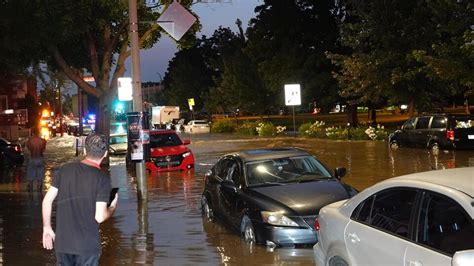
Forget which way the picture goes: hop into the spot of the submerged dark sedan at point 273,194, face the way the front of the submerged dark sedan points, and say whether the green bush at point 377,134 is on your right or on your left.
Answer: on your left

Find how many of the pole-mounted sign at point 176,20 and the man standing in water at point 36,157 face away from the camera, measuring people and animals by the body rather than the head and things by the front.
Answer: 2

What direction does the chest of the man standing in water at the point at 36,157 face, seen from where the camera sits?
away from the camera

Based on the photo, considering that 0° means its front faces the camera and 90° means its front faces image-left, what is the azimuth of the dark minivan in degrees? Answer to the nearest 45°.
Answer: approximately 135°

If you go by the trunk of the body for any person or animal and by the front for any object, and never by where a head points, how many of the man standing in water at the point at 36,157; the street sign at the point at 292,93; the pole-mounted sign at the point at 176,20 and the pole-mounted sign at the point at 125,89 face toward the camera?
2

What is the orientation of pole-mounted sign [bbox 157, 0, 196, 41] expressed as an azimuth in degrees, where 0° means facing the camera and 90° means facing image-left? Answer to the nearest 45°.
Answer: approximately 180°

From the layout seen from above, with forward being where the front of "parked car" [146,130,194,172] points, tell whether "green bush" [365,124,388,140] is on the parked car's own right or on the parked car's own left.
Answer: on the parked car's own left

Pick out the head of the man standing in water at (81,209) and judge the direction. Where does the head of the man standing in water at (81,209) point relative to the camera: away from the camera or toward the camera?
away from the camera

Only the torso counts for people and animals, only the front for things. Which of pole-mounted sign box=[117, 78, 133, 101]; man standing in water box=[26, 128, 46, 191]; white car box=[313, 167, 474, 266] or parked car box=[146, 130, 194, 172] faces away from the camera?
the man standing in water

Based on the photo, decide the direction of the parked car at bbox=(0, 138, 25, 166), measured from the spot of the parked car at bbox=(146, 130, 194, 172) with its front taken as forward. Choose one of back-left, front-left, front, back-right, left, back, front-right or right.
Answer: back-right

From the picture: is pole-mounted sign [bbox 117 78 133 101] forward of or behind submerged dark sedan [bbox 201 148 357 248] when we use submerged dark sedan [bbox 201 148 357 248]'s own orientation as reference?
behind
